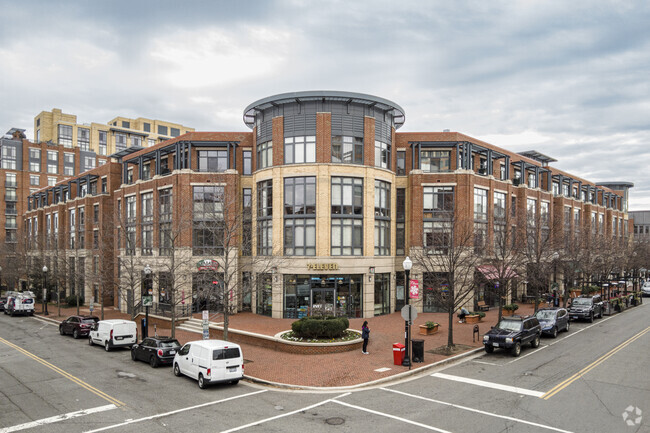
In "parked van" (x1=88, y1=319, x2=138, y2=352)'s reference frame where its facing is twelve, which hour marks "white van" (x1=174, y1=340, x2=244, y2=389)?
The white van is roughly at 7 o'clock from the parked van.

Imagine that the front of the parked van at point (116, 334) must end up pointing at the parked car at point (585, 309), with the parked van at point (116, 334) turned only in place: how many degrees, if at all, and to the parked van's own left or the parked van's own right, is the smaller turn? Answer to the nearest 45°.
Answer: approximately 135° to the parked van's own right

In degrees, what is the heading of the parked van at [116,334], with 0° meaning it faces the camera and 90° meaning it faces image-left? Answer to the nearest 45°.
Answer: approximately 135°

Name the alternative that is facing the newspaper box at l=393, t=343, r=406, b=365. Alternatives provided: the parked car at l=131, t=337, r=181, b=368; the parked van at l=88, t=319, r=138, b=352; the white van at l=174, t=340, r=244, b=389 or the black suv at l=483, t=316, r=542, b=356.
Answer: the black suv

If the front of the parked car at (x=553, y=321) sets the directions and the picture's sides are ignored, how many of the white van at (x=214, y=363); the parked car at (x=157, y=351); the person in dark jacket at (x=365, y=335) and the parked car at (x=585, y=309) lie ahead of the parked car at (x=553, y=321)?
3

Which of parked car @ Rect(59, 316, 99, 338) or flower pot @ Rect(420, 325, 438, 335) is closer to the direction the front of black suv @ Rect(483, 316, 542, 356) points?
the parked car

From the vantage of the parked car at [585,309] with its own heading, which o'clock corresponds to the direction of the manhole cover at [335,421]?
The manhole cover is roughly at 11 o'clock from the parked car.

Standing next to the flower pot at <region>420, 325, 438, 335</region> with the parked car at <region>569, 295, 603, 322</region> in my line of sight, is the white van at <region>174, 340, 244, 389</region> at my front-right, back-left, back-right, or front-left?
back-right

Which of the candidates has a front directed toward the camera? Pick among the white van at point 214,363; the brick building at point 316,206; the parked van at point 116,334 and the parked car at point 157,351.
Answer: the brick building

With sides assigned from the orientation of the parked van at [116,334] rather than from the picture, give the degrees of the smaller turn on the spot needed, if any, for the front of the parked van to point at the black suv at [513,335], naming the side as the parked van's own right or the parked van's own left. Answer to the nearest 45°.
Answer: approximately 180°

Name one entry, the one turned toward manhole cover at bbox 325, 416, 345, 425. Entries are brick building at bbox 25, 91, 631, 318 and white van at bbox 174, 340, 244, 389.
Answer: the brick building

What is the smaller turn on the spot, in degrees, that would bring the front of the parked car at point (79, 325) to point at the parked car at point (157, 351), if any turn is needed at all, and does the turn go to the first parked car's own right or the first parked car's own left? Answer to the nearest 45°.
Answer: approximately 135° to the first parked car's own left

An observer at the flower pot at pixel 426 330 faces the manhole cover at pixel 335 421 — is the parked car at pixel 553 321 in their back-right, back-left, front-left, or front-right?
back-left

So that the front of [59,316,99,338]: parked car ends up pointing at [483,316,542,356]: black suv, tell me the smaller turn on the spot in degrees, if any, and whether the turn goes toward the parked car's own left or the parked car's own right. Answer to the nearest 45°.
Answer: approximately 180°
